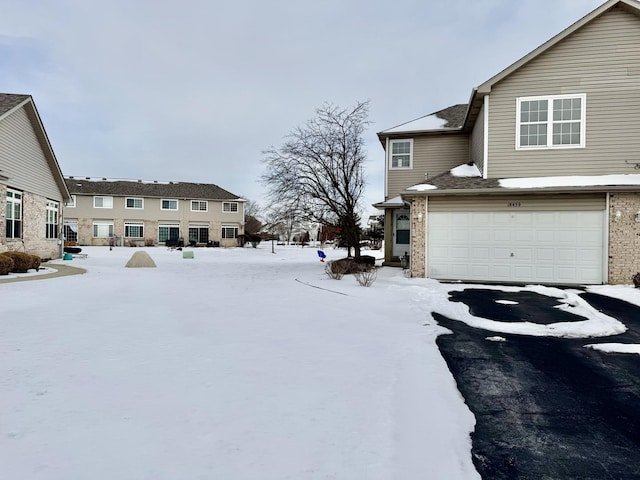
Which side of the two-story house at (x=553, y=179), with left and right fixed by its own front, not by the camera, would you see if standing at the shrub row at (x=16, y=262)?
right

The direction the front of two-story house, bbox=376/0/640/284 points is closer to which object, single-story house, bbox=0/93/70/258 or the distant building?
the single-story house

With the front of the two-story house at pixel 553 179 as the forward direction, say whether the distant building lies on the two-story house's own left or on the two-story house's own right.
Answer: on the two-story house's own right

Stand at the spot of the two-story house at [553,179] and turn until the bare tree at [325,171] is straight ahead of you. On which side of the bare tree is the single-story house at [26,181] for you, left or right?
left

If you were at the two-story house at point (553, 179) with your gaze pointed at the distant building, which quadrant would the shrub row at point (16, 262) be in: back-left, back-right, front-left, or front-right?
front-left

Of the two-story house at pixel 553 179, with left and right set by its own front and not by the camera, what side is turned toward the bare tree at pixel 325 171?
right

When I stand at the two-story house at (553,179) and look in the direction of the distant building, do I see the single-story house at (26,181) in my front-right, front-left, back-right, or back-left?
front-left

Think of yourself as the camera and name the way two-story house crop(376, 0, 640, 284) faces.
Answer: facing the viewer

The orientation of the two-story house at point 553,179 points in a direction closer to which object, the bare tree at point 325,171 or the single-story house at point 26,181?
the single-story house

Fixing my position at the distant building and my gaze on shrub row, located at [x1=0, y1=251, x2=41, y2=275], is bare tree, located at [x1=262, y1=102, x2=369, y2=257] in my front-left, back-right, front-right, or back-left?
front-left

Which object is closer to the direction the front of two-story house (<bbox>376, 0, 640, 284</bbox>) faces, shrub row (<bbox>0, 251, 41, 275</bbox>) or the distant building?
the shrub row
